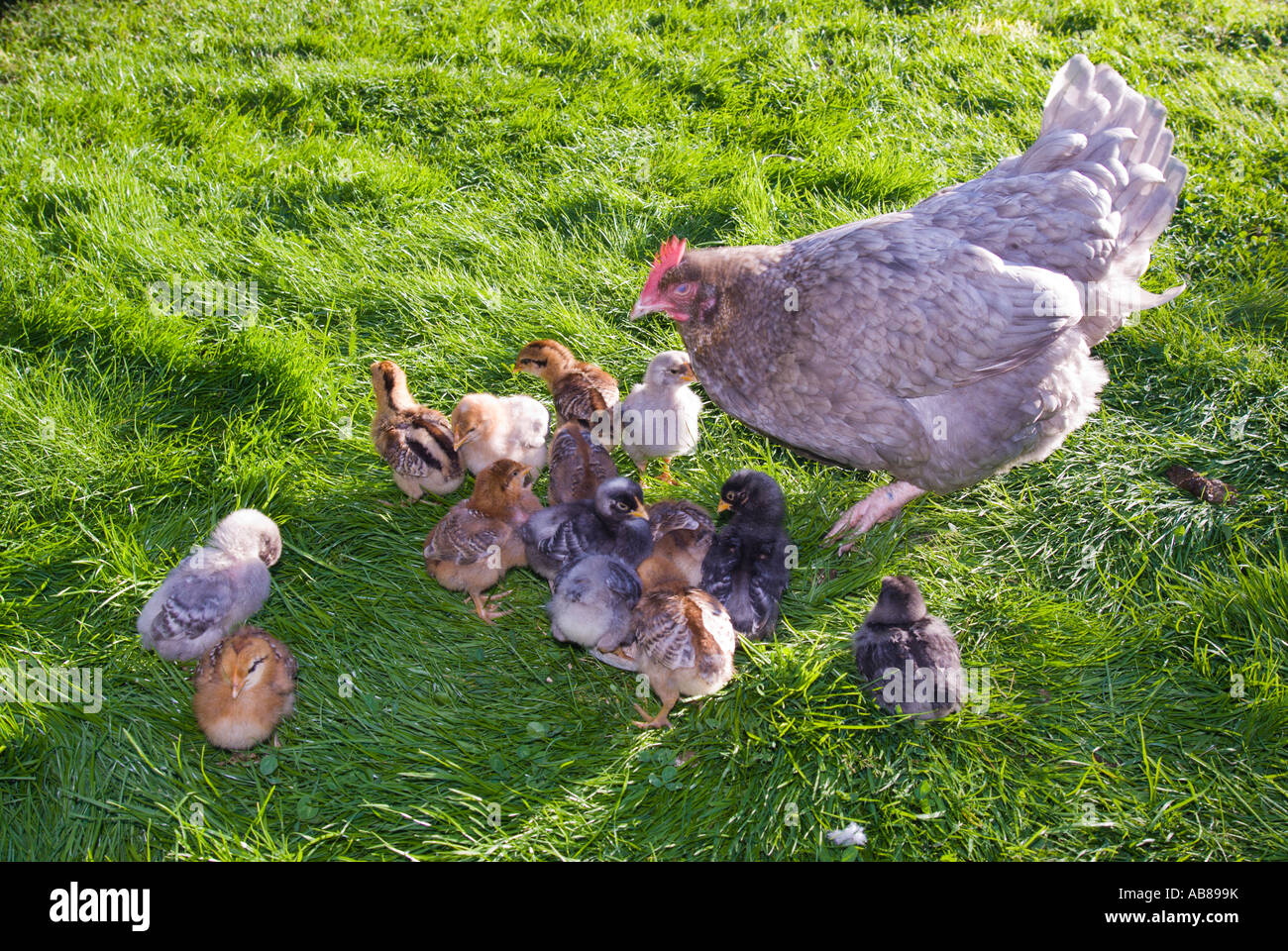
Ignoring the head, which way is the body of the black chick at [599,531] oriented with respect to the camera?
to the viewer's right

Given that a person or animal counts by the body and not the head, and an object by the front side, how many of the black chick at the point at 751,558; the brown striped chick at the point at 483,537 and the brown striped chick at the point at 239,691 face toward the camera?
1

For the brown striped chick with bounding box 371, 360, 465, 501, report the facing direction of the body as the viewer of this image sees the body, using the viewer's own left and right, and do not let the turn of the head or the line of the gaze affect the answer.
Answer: facing away from the viewer and to the left of the viewer

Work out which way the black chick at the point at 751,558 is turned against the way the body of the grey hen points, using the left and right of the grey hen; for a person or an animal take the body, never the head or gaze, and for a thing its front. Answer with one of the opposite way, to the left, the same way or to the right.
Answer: to the right

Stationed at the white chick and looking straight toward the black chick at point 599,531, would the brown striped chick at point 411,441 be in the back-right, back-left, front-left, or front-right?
front-right

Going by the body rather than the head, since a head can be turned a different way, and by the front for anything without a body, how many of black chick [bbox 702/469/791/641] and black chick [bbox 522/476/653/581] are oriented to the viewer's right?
1

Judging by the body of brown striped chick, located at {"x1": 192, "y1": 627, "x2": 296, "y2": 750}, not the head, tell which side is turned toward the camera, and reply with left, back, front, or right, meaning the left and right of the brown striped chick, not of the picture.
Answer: front

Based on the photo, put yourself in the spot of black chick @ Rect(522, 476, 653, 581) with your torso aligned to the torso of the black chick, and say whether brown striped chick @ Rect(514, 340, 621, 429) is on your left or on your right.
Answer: on your left
